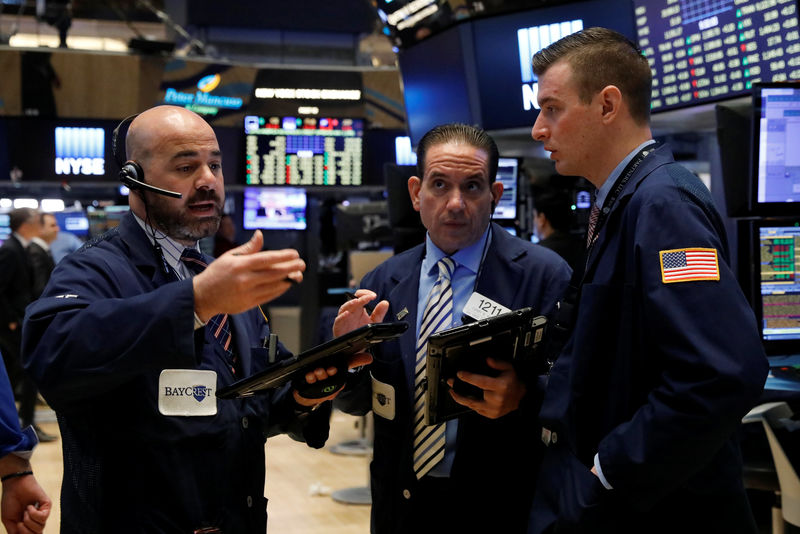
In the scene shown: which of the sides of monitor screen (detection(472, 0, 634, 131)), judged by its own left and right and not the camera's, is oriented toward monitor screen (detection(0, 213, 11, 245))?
right

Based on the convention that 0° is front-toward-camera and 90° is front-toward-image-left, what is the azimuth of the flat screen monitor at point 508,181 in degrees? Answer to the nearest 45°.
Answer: approximately 0°

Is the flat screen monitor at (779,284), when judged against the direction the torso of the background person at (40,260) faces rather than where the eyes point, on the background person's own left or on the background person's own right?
on the background person's own right

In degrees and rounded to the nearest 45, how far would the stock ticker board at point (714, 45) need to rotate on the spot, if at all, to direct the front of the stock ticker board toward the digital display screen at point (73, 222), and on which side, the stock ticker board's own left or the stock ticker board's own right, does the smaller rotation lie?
approximately 90° to the stock ticker board's own right

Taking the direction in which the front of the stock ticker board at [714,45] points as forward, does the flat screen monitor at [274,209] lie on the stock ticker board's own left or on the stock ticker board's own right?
on the stock ticker board's own right

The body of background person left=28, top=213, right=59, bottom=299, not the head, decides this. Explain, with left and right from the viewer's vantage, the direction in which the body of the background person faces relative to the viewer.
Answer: facing to the right of the viewer

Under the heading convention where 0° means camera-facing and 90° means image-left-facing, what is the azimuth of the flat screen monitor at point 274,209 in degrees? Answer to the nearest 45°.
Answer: approximately 0°

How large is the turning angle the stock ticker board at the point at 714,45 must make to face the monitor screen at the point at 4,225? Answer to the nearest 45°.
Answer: approximately 90° to its right

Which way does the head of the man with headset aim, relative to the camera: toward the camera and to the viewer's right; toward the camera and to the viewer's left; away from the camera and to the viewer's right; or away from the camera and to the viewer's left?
toward the camera and to the viewer's right

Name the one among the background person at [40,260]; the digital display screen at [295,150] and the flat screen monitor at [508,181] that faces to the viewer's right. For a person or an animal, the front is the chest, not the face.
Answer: the background person
